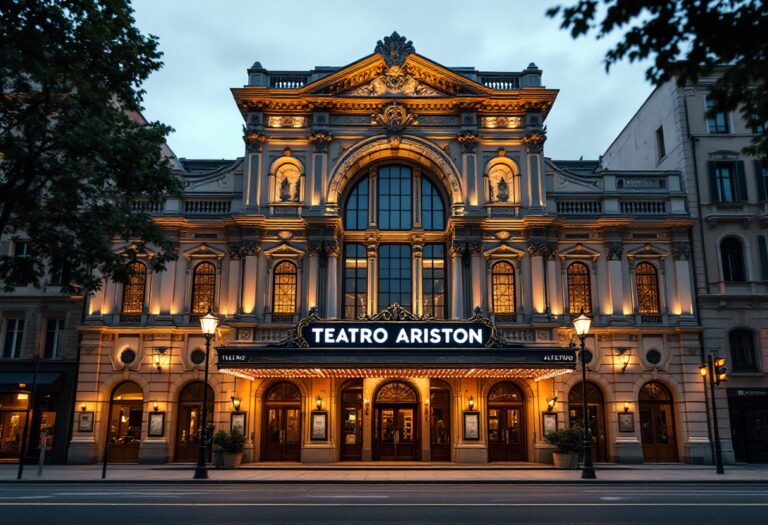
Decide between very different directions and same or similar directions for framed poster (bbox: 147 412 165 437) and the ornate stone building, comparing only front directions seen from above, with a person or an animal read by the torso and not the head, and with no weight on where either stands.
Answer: same or similar directions

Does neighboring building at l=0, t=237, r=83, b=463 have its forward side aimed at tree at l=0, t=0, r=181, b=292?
yes

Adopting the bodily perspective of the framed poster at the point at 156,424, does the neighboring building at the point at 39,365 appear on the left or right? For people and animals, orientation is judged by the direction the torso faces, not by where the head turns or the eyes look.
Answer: on its right

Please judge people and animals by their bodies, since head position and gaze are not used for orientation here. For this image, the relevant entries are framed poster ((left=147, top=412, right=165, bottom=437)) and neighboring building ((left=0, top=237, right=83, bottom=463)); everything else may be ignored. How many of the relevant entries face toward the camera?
2

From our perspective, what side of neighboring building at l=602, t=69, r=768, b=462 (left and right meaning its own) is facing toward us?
front

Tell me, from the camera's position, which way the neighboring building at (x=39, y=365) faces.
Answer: facing the viewer

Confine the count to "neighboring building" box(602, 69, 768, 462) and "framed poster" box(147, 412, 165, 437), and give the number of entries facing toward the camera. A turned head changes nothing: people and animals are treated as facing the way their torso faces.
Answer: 2

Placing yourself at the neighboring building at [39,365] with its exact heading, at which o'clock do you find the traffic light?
The traffic light is roughly at 10 o'clock from the neighboring building.

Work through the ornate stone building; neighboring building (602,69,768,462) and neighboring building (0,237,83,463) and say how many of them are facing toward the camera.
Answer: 3

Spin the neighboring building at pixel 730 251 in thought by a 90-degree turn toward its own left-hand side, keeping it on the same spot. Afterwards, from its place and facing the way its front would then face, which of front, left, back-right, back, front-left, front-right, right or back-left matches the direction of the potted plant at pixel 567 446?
back-right

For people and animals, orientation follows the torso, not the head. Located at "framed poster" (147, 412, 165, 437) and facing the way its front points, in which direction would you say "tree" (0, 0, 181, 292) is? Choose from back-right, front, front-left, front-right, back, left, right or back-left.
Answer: front

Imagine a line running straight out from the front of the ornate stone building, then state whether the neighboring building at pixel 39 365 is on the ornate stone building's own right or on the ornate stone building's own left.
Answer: on the ornate stone building's own right

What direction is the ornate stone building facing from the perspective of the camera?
toward the camera

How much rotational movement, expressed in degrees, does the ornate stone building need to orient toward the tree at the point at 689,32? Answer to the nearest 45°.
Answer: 0° — it already faces it
